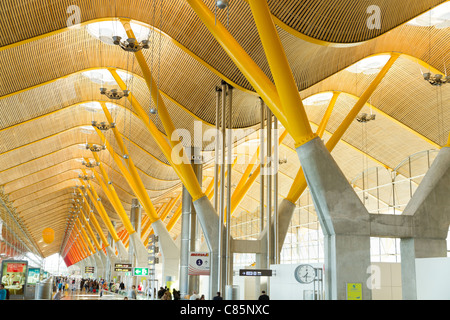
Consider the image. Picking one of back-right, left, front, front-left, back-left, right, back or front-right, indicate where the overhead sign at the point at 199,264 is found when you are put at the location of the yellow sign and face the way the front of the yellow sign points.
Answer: back-right

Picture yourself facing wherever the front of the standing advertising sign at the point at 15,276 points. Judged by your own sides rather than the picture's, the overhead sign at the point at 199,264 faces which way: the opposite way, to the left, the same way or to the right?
the same way

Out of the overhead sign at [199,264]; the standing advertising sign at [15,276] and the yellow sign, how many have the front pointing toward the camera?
3

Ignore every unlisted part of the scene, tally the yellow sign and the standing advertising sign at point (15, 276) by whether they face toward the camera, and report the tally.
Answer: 2

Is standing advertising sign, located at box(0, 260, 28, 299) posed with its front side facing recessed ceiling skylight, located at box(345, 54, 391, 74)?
no

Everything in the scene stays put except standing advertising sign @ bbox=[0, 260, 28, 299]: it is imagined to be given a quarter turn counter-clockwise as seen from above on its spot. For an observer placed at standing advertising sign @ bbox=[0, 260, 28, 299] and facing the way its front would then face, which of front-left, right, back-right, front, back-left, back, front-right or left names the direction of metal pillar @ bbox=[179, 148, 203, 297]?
front-left

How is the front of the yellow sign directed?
toward the camera

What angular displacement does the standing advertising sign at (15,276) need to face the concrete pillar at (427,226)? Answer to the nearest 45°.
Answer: approximately 45° to its left

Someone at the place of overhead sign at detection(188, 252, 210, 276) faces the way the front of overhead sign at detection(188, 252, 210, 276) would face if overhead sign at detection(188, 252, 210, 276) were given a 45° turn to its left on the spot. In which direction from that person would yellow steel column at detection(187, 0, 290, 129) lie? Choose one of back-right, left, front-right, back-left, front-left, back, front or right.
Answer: front-right

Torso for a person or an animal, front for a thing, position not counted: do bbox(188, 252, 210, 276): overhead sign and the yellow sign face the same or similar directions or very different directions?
same or similar directions

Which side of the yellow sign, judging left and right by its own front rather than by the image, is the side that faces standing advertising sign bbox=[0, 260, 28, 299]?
right

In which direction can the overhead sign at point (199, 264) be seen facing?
toward the camera

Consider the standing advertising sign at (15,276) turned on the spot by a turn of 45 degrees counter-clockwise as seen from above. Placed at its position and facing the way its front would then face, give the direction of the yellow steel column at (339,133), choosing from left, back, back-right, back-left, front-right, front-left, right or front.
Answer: front-left

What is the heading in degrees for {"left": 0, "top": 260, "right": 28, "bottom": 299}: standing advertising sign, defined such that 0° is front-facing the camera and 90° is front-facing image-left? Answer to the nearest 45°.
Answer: approximately 0°

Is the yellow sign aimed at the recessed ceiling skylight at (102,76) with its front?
no

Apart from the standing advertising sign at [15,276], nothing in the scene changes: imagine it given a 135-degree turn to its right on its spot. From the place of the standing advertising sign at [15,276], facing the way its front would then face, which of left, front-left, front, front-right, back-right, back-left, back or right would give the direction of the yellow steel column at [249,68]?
back

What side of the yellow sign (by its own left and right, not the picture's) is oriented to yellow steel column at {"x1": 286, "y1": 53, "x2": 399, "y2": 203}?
back
